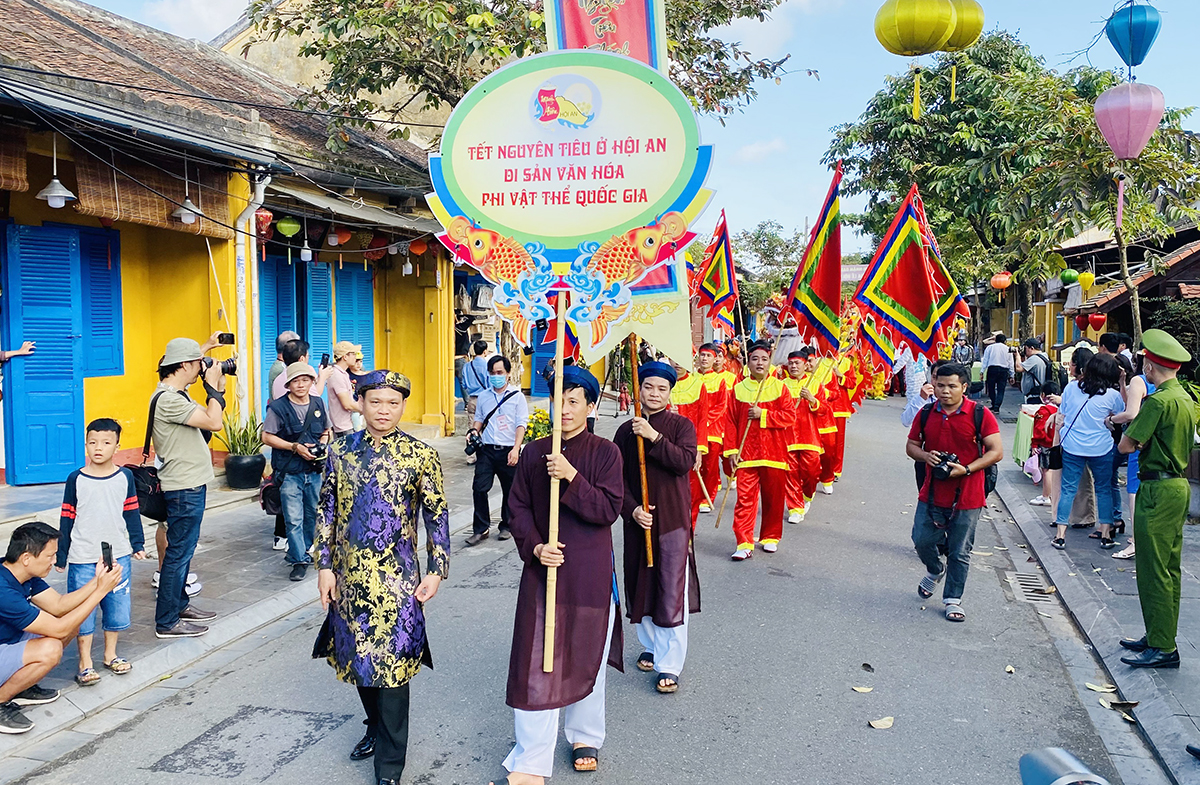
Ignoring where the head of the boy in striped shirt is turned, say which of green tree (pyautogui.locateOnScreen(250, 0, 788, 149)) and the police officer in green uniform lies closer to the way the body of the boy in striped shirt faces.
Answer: the police officer in green uniform

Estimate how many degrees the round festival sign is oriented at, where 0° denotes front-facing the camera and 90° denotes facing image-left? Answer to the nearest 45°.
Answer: approximately 0°

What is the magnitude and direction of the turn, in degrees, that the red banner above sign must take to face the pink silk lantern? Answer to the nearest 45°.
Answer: approximately 135° to its left

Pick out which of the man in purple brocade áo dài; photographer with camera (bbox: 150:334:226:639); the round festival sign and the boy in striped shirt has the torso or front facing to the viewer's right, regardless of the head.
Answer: the photographer with camera

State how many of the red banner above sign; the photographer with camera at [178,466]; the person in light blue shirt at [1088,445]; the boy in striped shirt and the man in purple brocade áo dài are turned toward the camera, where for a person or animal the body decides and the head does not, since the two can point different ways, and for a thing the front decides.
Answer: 3

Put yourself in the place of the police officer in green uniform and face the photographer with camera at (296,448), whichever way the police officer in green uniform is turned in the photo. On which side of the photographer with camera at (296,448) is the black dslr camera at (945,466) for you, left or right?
right

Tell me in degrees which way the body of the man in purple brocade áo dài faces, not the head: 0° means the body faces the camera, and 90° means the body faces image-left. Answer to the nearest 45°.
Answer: approximately 0°

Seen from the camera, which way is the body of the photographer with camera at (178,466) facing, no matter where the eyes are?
to the viewer's right

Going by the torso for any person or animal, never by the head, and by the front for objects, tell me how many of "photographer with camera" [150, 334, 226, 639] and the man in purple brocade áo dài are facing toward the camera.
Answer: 1

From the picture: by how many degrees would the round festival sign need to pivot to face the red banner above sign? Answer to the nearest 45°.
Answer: approximately 180°

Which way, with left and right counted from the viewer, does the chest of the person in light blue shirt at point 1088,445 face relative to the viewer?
facing away from the viewer
